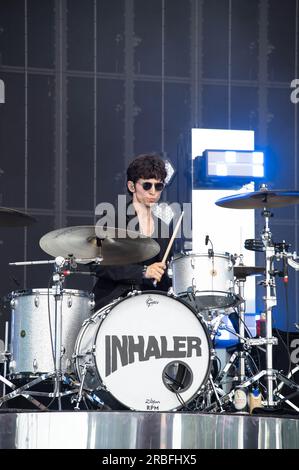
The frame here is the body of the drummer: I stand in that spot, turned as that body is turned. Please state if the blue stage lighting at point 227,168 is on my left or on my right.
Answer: on my left

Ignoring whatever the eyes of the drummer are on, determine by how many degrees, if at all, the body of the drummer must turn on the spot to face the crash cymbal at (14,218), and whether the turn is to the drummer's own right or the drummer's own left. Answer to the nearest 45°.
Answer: approximately 90° to the drummer's own right

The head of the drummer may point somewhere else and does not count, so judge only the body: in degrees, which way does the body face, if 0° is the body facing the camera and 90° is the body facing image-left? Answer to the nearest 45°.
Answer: approximately 315°

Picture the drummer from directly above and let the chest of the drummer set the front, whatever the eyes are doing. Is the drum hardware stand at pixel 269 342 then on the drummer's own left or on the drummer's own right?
on the drummer's own left

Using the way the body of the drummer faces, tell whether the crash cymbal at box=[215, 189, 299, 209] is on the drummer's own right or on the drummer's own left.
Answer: on the drummer's own left
